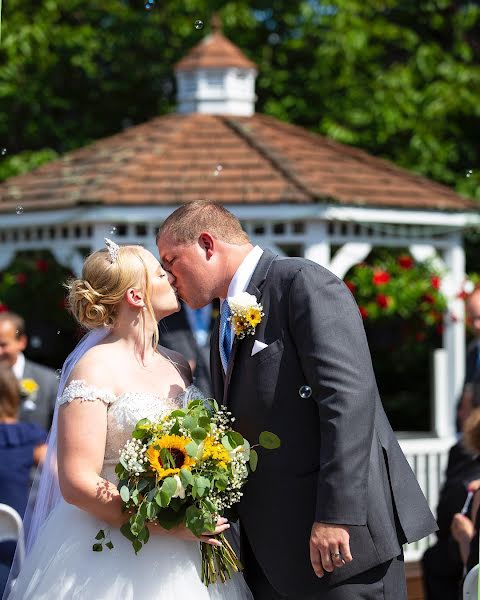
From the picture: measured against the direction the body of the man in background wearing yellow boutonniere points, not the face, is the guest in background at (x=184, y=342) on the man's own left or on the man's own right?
on the man's own left

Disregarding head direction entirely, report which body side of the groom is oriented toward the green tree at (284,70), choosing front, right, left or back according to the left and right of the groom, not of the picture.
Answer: right

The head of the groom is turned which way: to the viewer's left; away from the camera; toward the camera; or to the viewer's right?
to the viewer's left

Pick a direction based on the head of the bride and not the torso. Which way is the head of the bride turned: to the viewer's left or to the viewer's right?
to the viewer's right

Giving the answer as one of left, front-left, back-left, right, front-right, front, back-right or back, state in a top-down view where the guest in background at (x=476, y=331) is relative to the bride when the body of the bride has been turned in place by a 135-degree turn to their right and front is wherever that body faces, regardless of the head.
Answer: back-right

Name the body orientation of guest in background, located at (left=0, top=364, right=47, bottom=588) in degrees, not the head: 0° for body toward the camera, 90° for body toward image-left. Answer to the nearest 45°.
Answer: approximately 180°

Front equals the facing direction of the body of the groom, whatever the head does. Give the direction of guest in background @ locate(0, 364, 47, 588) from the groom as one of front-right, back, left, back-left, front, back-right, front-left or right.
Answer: front-right

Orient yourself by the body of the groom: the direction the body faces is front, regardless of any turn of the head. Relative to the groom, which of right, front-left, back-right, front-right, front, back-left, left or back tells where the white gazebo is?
right

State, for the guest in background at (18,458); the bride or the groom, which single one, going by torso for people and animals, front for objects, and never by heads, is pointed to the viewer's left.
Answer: the groom

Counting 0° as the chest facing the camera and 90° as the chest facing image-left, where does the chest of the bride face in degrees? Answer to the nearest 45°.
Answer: approximately 315°

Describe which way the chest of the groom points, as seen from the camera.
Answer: to the viewer's left
